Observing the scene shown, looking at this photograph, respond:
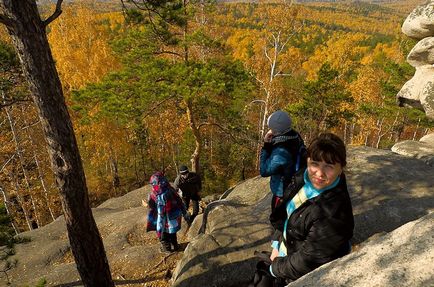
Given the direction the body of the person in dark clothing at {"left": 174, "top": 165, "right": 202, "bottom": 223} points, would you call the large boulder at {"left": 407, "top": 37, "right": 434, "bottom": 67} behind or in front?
behind

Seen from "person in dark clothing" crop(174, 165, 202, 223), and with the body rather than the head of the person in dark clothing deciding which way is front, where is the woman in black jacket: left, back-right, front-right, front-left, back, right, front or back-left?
front-left

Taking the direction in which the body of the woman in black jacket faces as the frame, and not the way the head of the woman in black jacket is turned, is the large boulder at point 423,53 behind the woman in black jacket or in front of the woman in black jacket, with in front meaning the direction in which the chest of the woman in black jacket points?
behind

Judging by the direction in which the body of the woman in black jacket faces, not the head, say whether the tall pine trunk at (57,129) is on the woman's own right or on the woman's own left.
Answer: on the woman's own right

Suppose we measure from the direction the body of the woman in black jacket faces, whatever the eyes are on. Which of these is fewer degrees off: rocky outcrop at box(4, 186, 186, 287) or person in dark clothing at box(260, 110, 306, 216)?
the rocky outcrop

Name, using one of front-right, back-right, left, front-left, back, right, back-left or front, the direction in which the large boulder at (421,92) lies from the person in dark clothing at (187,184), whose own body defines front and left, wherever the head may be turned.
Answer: back-left

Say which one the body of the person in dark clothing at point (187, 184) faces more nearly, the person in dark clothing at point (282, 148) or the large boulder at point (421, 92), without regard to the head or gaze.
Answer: the person in dark clothing

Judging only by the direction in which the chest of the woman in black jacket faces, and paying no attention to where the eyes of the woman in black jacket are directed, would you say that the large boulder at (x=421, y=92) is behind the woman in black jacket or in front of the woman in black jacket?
behind

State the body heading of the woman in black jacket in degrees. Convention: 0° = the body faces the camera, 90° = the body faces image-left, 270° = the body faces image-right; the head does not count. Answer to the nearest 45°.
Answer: approximately 45°
